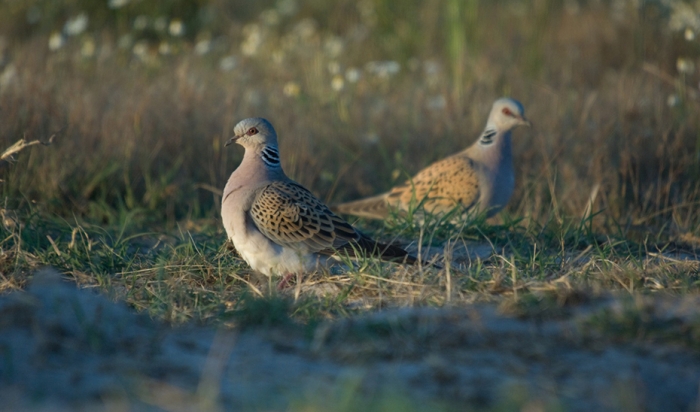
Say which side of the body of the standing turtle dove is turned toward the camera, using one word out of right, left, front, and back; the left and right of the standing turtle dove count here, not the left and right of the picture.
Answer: left

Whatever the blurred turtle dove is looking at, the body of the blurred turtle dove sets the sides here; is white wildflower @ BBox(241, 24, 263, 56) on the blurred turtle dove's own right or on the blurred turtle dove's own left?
on the blurred turtle dove's own left

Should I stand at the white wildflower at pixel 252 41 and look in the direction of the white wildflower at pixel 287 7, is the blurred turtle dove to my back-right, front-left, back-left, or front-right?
back-right

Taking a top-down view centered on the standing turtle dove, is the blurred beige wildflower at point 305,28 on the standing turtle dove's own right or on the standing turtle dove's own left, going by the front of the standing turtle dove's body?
on the standing turtle dove's own right

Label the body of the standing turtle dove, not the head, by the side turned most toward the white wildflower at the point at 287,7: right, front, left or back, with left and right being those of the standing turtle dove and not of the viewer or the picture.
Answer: right

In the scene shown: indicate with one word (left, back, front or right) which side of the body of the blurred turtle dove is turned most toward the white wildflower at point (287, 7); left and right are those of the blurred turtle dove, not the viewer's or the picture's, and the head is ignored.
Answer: left

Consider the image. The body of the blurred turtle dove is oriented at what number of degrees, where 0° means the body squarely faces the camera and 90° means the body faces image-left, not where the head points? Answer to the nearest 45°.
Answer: approximately 270°

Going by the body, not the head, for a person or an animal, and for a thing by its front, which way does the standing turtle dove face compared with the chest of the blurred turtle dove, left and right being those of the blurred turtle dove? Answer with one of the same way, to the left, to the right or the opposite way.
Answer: the opposite way

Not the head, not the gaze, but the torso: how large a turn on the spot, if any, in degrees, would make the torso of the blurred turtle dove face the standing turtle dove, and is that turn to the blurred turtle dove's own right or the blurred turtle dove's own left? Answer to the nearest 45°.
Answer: approximately 135° to the blurred turtle dove's own right

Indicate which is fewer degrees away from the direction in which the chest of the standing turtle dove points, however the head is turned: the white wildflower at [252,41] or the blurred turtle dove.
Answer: the white wildflower

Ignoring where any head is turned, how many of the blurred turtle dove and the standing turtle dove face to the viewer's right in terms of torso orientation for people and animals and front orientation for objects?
1

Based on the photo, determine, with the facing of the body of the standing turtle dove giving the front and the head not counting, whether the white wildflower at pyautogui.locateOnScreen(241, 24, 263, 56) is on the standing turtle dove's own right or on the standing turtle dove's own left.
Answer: on the standing turtle dove's own right

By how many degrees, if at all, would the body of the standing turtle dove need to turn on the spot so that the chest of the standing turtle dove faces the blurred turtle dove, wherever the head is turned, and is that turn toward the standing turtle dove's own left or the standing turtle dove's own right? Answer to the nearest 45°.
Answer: approximately 135° to the standing turtle dove's own right

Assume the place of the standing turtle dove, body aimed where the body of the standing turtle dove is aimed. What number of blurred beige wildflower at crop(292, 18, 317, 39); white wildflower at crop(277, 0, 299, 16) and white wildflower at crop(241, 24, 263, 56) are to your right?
3

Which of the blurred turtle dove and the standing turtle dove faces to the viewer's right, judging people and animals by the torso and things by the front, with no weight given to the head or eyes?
the blurred turtle dove
